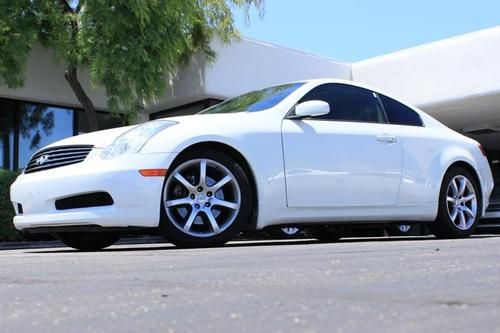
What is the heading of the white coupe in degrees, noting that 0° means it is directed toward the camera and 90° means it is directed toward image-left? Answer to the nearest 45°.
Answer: approximately 45°

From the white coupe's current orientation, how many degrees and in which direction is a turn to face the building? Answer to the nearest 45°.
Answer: approximately 135° to its right

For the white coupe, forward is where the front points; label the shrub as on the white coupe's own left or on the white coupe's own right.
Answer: on the white coupe's own right
